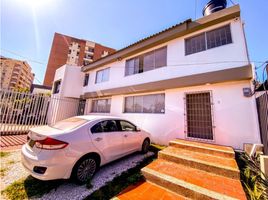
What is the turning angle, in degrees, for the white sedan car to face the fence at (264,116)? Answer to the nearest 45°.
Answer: approximately 45° to its right

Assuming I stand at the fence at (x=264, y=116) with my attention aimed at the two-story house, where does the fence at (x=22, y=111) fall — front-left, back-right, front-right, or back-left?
front-left

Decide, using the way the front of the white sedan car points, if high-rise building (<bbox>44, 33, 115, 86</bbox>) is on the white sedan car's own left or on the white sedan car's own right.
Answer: on the white sedan car's own left

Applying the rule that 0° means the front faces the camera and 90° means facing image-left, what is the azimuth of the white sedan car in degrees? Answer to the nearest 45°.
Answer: approximately 225°

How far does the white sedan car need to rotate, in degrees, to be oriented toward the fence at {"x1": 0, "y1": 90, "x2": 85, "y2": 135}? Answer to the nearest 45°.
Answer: approximately 90° to its left

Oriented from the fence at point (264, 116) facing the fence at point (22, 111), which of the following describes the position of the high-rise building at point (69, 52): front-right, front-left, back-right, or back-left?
front-right
